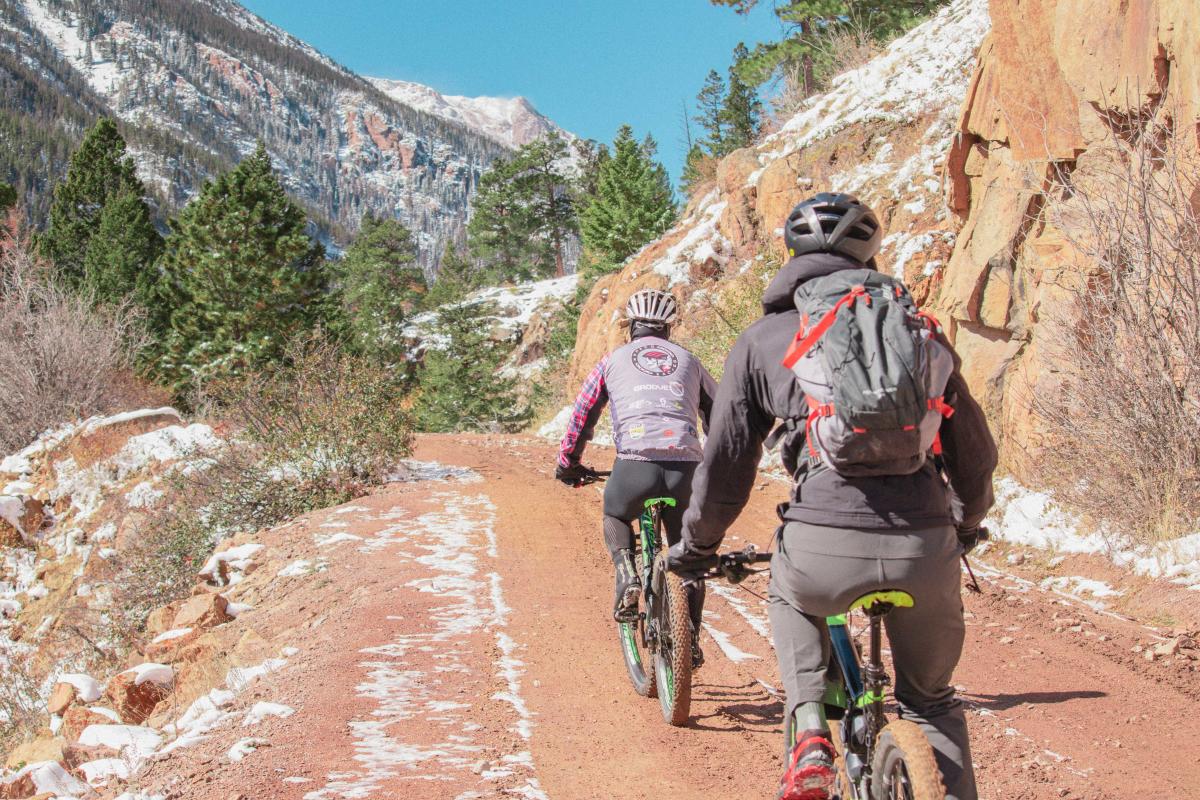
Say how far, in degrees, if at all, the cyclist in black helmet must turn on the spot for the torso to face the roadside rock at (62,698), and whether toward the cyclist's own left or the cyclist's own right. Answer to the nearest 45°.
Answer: approximately 45° to the cyclist's own left

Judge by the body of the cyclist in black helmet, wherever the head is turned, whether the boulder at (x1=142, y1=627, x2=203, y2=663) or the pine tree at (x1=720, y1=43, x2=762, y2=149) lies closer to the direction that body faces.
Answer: the pine tree

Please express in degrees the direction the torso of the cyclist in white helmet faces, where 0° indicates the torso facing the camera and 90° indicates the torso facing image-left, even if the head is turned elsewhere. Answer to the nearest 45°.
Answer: approximately 180°

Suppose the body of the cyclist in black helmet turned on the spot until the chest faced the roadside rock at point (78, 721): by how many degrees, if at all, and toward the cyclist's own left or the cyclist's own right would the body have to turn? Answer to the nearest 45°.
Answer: approximately 45° to the cyclist's own left

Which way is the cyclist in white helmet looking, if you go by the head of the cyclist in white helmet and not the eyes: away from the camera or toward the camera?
away from the camera

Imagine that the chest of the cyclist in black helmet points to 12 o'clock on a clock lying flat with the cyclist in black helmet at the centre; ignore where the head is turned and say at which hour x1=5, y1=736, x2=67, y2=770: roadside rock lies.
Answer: The roadside rock is roughly at 10 o'clock from the cyclist in black helmet.

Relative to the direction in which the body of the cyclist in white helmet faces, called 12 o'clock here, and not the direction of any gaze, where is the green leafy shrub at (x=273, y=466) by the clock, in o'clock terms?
The green leafy shrub is roughly at 11 o'clock from the cyclist in white helmet.

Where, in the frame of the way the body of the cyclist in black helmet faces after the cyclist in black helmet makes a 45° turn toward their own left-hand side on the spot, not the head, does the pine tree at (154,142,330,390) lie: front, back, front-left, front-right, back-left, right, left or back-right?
front

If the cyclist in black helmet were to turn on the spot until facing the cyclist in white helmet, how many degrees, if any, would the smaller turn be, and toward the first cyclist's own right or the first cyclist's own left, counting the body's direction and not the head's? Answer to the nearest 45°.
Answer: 0° — they already face them

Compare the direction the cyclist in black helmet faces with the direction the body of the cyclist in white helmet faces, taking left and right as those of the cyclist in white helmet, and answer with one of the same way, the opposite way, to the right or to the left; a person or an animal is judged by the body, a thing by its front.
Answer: the same way

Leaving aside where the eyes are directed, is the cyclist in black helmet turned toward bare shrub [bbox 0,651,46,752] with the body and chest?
no

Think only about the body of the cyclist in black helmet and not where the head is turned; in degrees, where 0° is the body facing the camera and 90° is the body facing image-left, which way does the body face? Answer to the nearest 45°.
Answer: approximately 180°

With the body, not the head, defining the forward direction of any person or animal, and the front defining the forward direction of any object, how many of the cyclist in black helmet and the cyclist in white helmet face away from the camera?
2

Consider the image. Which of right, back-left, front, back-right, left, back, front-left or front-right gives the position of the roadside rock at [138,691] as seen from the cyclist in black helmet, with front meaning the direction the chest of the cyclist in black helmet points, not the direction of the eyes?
front-left

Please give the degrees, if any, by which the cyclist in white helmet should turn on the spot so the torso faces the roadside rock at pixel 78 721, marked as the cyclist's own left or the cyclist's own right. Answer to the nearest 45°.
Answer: approximately 90° to the cyclist's own left

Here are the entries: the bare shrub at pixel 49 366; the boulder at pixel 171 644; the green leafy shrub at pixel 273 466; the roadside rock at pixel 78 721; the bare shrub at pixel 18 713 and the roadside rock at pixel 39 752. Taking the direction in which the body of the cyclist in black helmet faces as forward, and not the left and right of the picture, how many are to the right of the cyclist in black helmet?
0
